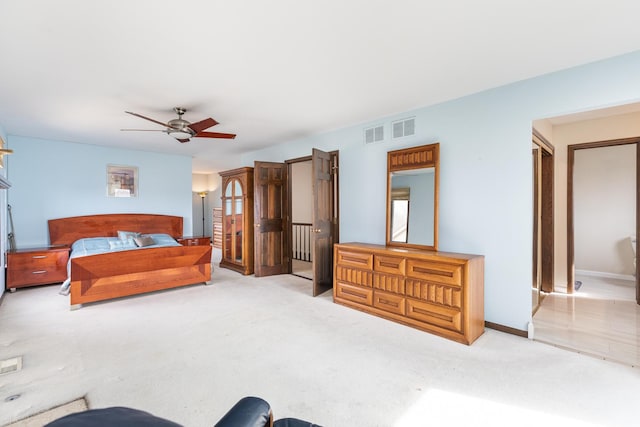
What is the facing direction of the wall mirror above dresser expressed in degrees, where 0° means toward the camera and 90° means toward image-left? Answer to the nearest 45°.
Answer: approximately 45°

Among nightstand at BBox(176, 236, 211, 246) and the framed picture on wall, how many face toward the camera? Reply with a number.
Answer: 2

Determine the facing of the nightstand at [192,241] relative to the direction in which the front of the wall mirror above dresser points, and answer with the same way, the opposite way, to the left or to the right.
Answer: to the left

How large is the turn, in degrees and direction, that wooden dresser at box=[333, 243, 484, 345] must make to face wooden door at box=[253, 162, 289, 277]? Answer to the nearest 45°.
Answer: approximately 90° to its right

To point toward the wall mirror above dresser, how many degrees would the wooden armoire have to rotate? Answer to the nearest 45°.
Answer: approximately 90° to its left

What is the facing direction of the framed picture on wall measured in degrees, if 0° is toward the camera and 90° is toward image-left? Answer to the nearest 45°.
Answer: approximately 0°

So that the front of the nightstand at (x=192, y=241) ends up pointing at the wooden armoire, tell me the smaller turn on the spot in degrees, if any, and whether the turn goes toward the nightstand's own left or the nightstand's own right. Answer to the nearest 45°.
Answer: approximately 45° to the nightstand's own left

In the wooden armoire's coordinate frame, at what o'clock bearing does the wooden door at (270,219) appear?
The wooden door is roughly at 9 o'clock from the wooden armoire.

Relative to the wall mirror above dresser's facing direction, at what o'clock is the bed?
The bed is roughly at 1 o'clock from the wall mirror above dresser.

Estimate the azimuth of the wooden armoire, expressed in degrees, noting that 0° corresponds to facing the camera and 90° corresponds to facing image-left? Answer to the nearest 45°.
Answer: approximately 45°

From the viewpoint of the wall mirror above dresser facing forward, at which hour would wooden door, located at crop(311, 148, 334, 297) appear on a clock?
The wooden door is roughly at 2 o'clock from the wall mirror above dresser.
